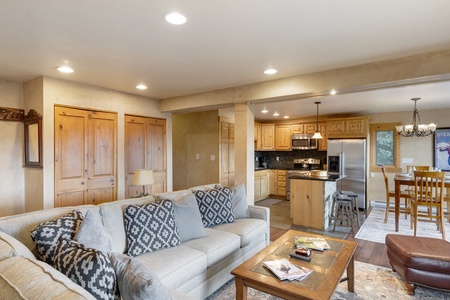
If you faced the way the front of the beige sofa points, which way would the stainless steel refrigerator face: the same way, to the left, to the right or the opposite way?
to the right

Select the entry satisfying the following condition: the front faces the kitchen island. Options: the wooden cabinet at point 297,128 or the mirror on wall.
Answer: the wooden cabinet

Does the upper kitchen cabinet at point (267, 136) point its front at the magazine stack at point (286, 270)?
yes

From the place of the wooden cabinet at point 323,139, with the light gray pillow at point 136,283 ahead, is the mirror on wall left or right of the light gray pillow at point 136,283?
right

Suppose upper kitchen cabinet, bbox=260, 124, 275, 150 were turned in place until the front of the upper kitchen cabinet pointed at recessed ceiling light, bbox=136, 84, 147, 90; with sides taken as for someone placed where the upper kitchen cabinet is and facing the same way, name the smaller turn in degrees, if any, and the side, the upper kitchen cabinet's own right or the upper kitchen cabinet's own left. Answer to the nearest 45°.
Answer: approximately 45° to the upper kitchen cabinet's own right

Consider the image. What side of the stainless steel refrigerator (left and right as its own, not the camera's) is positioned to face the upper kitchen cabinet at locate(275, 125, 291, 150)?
right

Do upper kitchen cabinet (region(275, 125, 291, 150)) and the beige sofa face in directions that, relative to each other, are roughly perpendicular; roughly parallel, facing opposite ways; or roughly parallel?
roughly perpendicular

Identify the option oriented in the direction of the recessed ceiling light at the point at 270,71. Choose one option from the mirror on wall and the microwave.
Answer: the microwave

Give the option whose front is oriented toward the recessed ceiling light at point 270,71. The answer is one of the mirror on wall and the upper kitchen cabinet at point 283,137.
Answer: the upper kitchen cabinet
